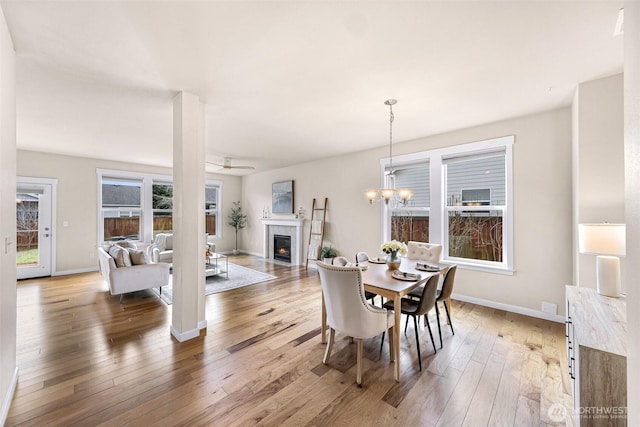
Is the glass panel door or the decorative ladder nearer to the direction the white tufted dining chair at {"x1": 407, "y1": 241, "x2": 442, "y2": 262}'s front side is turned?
the glass panel door

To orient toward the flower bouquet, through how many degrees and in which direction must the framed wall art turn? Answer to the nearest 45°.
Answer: approximately 45° to its left

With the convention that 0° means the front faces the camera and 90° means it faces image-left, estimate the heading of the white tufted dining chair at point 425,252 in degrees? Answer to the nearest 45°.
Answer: approximately 45°

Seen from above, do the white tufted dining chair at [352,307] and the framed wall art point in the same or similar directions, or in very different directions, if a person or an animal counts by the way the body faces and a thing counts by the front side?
very different directions

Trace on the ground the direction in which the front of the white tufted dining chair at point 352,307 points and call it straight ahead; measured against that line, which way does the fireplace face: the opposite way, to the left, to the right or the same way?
the opposite way

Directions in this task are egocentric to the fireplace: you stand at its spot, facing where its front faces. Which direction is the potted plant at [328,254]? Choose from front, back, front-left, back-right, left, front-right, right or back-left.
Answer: left

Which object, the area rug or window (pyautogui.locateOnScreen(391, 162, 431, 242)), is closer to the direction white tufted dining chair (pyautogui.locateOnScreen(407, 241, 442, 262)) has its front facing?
the area rug

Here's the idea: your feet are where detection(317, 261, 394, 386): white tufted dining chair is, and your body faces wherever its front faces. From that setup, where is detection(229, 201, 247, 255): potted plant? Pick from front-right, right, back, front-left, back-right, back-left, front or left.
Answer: left

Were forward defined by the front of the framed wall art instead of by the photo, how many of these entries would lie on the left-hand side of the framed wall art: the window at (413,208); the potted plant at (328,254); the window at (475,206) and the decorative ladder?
4

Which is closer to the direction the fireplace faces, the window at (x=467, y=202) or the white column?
the white column

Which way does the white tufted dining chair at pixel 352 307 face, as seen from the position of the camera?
facing away from the viewer and to the right of the viewer

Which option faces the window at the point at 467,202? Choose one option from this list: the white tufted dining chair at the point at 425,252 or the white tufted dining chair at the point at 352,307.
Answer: the white tufted dining chair at the point at 352,307
